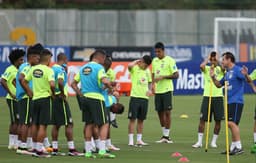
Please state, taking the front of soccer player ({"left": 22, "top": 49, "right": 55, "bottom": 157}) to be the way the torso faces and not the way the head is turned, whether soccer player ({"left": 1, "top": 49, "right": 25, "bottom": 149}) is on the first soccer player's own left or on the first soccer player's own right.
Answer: on the first soccer player's own left

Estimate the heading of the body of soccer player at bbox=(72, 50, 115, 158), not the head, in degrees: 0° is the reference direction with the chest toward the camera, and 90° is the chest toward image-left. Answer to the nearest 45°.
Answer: approximately 225°

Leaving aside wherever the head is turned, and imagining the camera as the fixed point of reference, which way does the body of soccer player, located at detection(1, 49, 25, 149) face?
to the viewer's right

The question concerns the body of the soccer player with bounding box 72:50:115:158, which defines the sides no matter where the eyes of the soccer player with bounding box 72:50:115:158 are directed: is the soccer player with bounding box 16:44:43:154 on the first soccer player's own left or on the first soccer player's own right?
on the first soccer player's own left

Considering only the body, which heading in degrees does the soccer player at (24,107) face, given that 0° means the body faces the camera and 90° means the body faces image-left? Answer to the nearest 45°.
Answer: approximately 270°

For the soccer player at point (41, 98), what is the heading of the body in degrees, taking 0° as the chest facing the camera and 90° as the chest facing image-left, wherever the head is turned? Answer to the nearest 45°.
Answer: approximately 225°

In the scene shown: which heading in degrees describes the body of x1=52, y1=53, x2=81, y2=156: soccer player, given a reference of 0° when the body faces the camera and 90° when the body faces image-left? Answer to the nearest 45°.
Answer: approximately 270°

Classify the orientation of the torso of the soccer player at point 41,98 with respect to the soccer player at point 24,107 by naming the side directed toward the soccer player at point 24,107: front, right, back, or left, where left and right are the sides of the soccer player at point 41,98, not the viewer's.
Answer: left
